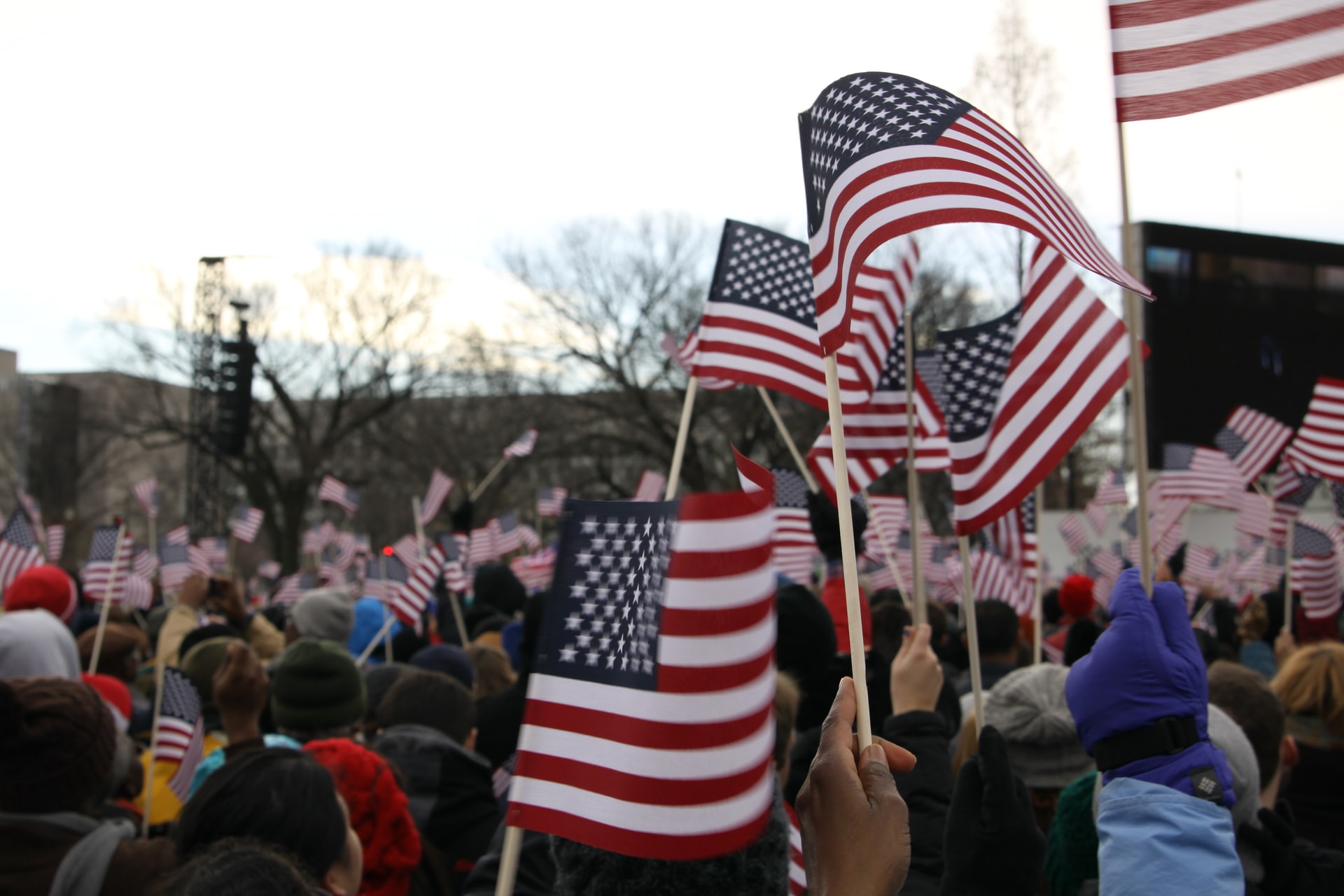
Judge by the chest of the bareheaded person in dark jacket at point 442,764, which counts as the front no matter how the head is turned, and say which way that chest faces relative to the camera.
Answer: away from the camera

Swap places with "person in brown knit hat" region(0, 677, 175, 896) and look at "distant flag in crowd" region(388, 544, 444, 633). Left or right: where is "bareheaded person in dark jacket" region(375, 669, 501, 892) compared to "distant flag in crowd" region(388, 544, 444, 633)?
right

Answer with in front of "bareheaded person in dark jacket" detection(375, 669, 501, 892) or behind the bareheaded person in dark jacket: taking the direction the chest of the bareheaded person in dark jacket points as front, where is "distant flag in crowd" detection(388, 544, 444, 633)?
in front

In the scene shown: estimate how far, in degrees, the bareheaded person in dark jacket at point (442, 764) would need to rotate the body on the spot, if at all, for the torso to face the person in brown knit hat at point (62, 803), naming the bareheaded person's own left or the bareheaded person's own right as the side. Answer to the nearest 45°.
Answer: approximately 135° to the bareheaded person's own left

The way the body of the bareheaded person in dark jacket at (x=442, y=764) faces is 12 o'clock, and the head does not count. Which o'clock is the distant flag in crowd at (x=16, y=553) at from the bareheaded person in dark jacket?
The distant flag in crowd is roughly at 11 o'clock from the bareheaded person in dark jacket.

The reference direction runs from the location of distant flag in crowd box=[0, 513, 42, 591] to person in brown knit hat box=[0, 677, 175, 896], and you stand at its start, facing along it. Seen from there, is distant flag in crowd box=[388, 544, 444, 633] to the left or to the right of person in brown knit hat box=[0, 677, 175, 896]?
left

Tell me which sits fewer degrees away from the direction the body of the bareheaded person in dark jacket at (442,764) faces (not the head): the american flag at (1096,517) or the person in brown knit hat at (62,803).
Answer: the american flag

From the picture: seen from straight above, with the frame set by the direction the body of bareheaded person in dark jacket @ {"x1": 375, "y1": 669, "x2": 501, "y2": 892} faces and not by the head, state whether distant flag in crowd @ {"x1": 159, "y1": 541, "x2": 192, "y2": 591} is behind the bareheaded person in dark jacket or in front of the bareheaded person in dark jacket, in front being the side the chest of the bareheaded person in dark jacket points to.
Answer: in front
